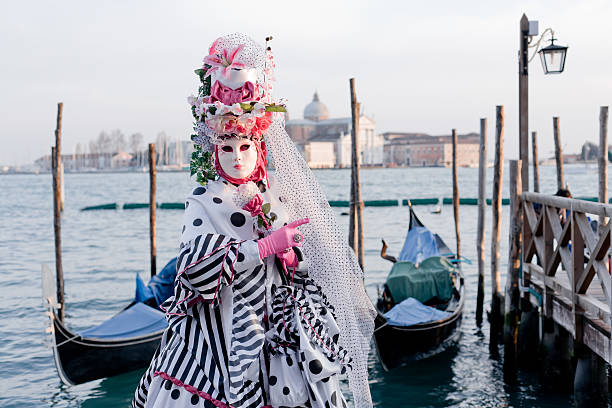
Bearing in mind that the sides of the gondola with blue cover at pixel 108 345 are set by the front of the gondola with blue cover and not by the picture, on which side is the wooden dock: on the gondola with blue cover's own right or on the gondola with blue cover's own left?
on the gondola with blue cover's own left

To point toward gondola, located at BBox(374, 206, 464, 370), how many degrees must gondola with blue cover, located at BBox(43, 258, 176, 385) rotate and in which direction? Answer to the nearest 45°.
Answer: approximately 135° to its left

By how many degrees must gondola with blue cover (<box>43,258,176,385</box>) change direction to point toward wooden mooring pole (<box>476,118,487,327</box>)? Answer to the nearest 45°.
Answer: approximately 135° to its left

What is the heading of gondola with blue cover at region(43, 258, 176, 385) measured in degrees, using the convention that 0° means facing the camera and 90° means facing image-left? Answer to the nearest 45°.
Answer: approximately 45°

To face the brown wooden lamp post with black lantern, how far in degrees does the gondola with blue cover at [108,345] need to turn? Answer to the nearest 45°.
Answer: approximately 135° to its left

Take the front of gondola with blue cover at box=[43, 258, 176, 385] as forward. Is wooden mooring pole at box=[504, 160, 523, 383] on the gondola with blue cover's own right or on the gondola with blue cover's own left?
on the gondola with blue cover's own left

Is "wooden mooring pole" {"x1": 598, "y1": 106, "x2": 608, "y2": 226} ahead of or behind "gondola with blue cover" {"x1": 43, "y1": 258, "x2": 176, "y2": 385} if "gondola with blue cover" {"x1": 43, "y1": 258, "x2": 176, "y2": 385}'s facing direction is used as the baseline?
behind

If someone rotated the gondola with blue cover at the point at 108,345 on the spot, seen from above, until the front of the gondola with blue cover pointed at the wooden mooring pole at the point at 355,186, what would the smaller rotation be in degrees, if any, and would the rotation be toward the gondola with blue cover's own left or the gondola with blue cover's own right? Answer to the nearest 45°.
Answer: approximately 180°
